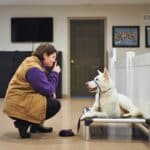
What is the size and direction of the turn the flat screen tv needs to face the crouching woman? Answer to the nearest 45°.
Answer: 0° — it already faces them

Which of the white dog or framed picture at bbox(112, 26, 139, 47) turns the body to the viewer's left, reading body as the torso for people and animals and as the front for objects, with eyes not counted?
the white dog

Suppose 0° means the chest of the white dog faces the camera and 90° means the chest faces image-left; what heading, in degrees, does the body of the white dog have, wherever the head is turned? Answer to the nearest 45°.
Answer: approximately 90°

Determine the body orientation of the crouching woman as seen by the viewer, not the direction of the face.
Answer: to the viewer's right

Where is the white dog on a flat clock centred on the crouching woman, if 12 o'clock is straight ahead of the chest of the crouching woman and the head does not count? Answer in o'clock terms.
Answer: The white dog is roughly at 12 o'clock from the crouching woman.

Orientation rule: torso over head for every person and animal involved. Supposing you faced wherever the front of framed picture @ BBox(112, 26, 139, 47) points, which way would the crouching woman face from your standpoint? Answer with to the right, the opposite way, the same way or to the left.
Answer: to the left

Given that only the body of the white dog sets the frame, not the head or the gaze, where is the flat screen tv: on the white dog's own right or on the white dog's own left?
on the white dog's own right

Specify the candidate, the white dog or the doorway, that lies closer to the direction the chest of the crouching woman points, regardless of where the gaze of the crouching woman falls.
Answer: the white dog

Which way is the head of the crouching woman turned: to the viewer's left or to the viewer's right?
to the viewer's right

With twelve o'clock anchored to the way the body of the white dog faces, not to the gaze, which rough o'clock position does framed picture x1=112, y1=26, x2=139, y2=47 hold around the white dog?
The framed picture is roughly at 3 o'clock from the white dog.

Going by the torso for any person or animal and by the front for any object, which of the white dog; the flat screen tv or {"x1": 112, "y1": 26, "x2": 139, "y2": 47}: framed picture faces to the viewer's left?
the white dog

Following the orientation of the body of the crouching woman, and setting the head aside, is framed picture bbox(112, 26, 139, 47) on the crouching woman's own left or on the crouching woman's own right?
on the crouching woman's own left
